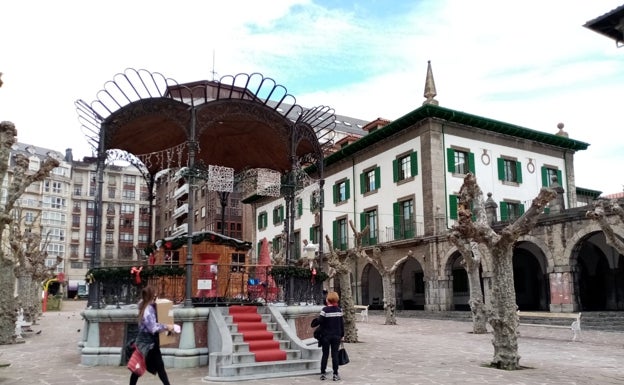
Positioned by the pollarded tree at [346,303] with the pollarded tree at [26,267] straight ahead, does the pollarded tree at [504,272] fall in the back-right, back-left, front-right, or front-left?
back-left

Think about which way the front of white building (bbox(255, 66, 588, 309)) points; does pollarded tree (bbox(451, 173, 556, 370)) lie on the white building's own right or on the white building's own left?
on the white building's own left

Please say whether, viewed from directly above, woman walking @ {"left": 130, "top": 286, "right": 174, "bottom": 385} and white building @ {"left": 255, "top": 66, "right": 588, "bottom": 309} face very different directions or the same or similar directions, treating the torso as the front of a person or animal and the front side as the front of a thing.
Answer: very different directions

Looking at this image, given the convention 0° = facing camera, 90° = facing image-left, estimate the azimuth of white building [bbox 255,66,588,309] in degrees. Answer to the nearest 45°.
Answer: approximately 45°

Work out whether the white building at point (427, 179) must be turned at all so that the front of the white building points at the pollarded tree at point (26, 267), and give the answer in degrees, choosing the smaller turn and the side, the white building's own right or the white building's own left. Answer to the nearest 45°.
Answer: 0° — it already faces it
